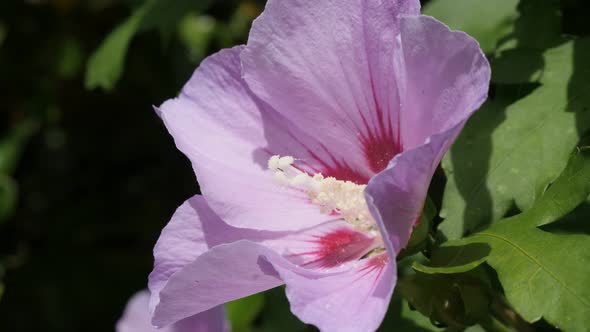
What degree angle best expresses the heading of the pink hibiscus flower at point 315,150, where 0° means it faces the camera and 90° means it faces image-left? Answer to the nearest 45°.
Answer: approximately 45°

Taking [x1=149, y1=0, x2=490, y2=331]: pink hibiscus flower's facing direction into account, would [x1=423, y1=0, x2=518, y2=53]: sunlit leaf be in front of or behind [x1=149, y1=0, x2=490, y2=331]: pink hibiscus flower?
behind

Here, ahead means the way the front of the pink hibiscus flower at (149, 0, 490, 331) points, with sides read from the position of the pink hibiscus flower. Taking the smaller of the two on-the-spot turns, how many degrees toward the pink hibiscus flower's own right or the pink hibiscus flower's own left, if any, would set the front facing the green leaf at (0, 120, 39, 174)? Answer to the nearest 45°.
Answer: approximately 90° to the pink hibiscus flower's own right
